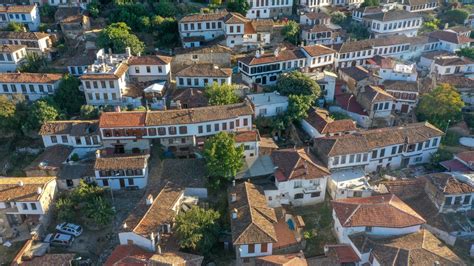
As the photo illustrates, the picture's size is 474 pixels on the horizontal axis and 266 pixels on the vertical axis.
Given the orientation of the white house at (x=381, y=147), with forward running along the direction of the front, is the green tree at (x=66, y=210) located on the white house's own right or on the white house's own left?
on the white house's own right

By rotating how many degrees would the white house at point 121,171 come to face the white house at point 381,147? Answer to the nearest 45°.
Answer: approximately 90° to its left

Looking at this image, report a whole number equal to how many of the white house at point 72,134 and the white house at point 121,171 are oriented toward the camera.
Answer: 2

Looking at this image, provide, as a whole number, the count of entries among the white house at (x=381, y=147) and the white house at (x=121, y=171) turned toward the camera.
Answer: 2

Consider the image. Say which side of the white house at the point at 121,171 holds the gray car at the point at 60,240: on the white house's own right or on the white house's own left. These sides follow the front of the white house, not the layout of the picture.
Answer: on the white house's own right

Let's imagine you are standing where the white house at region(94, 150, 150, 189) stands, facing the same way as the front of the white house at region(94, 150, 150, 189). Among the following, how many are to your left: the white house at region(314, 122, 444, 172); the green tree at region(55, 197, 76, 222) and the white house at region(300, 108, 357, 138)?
2

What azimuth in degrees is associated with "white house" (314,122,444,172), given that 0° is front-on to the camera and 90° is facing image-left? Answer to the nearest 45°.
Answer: approximately 0°

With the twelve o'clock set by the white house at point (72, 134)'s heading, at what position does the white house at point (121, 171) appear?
the white house at point (121, 171) is roughly at 11 o'clock from the white house at point (72, 134).

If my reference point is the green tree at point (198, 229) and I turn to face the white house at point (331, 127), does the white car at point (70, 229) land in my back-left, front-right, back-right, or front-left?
back-left
